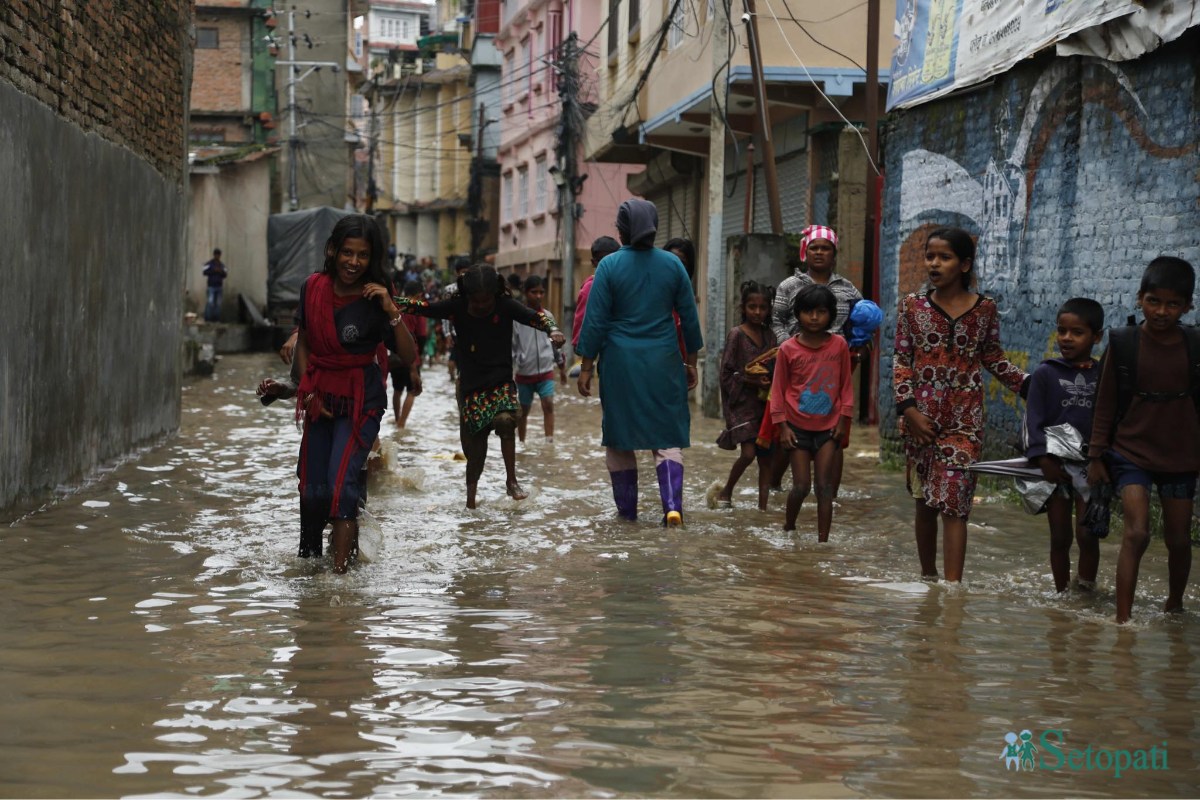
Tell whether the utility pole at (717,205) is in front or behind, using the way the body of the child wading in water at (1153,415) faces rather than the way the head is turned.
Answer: behind

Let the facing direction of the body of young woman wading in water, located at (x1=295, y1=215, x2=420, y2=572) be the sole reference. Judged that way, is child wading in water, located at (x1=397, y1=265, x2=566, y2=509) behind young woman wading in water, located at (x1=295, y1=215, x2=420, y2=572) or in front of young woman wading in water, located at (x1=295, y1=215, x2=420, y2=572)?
behind

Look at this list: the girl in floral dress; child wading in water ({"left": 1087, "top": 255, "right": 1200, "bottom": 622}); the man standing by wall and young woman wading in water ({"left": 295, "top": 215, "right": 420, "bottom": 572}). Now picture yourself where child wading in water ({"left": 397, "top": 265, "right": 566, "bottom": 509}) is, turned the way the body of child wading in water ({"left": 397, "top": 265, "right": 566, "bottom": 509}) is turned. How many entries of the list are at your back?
1

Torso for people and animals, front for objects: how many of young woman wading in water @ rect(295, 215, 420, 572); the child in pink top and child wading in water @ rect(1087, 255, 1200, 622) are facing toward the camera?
3

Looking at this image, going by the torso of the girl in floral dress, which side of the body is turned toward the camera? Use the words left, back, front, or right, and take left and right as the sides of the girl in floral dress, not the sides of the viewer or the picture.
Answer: front

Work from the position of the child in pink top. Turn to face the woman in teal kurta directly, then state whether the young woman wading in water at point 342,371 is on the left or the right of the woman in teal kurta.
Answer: left

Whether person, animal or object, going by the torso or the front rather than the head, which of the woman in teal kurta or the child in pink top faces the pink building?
the woman in teal kurta

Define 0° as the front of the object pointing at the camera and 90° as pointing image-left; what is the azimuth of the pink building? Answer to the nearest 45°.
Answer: approximately 45°

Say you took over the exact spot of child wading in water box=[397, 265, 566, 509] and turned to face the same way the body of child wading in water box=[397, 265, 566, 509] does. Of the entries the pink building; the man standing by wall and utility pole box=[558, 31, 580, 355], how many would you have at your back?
3

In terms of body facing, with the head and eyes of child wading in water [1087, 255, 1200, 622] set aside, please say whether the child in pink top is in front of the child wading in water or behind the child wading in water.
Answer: behind

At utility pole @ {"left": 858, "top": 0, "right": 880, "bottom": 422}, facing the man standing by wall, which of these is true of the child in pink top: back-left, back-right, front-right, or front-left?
back-left

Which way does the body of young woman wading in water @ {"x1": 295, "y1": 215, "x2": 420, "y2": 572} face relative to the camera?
toward the camera

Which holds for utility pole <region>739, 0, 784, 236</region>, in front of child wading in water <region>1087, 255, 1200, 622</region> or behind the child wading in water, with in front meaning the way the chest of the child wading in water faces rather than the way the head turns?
behind

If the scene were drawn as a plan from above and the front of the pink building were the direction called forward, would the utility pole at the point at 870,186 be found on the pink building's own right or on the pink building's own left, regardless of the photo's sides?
on the pink building's own left

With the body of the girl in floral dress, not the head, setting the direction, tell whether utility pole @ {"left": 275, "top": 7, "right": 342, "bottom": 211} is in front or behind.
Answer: behind
